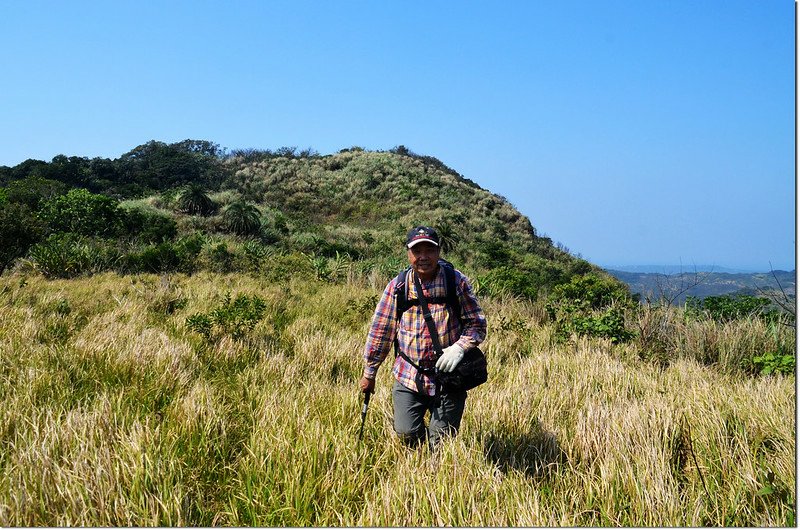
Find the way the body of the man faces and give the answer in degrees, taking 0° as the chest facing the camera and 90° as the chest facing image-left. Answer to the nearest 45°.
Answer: approximately 0°

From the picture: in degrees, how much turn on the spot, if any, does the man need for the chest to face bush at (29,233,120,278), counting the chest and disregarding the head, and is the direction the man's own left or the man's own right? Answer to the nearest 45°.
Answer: approximately 135° to the man's own right

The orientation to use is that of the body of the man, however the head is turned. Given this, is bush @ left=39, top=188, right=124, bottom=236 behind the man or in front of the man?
behind

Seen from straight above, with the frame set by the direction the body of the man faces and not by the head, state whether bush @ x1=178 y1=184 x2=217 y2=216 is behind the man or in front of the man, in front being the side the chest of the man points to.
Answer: behind

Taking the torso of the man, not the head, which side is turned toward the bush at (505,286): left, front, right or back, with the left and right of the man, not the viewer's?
back

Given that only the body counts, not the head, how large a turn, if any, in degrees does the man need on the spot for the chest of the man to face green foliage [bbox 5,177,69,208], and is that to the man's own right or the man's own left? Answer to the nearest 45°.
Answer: approximately 135° to the man's own right
